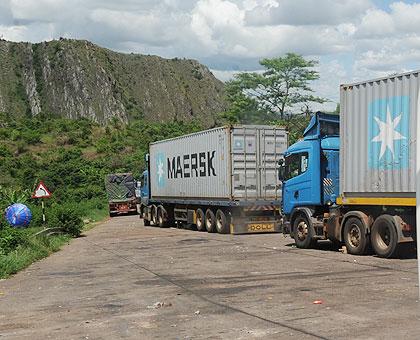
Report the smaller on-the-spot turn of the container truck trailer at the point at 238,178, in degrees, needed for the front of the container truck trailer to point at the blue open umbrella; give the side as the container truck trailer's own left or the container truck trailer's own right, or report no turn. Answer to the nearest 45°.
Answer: approximately 45° to the container truck trailer's own left

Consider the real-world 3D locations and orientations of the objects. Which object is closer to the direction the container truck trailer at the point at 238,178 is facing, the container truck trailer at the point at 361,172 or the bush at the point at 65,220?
the bush

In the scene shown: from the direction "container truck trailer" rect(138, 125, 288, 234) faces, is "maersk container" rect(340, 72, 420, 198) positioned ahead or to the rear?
to the rear

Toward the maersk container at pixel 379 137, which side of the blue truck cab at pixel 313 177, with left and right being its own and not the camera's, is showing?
back

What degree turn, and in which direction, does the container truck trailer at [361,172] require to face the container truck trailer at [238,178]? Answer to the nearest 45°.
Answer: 0° — it already faces it

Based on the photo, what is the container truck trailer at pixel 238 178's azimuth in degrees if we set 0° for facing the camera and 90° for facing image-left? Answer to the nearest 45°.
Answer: approximately 135°

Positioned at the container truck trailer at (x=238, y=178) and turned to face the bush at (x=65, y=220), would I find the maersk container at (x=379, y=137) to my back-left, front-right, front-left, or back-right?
back-left

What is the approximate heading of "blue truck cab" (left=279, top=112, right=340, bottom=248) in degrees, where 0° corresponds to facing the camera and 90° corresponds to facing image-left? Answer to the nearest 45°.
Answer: approximately 135°

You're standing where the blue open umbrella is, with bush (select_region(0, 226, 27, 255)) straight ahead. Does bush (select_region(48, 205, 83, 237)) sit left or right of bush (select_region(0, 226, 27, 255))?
left

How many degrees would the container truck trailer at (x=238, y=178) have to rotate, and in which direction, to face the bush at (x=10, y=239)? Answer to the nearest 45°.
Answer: approximately 90° to its left
